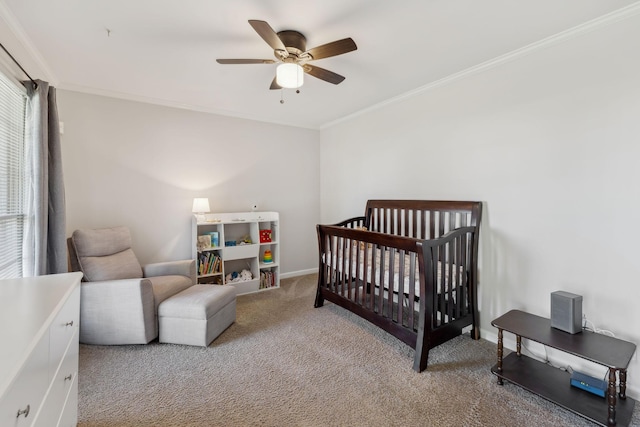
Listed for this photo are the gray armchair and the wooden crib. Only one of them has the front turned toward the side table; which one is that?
the gray armchair

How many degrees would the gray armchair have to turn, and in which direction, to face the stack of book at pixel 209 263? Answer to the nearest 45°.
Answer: approximately 90° to its left

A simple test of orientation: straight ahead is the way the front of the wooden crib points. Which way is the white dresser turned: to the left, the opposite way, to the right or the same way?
the opposite way

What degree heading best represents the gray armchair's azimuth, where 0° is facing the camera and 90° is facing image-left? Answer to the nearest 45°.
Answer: approximately 315°

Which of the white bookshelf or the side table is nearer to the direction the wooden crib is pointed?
the white bookshelf

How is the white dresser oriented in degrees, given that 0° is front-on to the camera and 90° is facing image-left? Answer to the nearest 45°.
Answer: approximately 270°

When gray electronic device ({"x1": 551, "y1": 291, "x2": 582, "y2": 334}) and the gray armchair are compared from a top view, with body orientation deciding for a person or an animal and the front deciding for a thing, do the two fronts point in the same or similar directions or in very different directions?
very different directions

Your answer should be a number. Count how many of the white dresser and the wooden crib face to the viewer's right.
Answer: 1

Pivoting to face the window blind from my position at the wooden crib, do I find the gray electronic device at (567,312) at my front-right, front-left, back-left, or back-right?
back-left

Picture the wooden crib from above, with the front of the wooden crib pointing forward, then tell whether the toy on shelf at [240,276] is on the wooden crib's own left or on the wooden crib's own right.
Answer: on the wooden crib's own right
